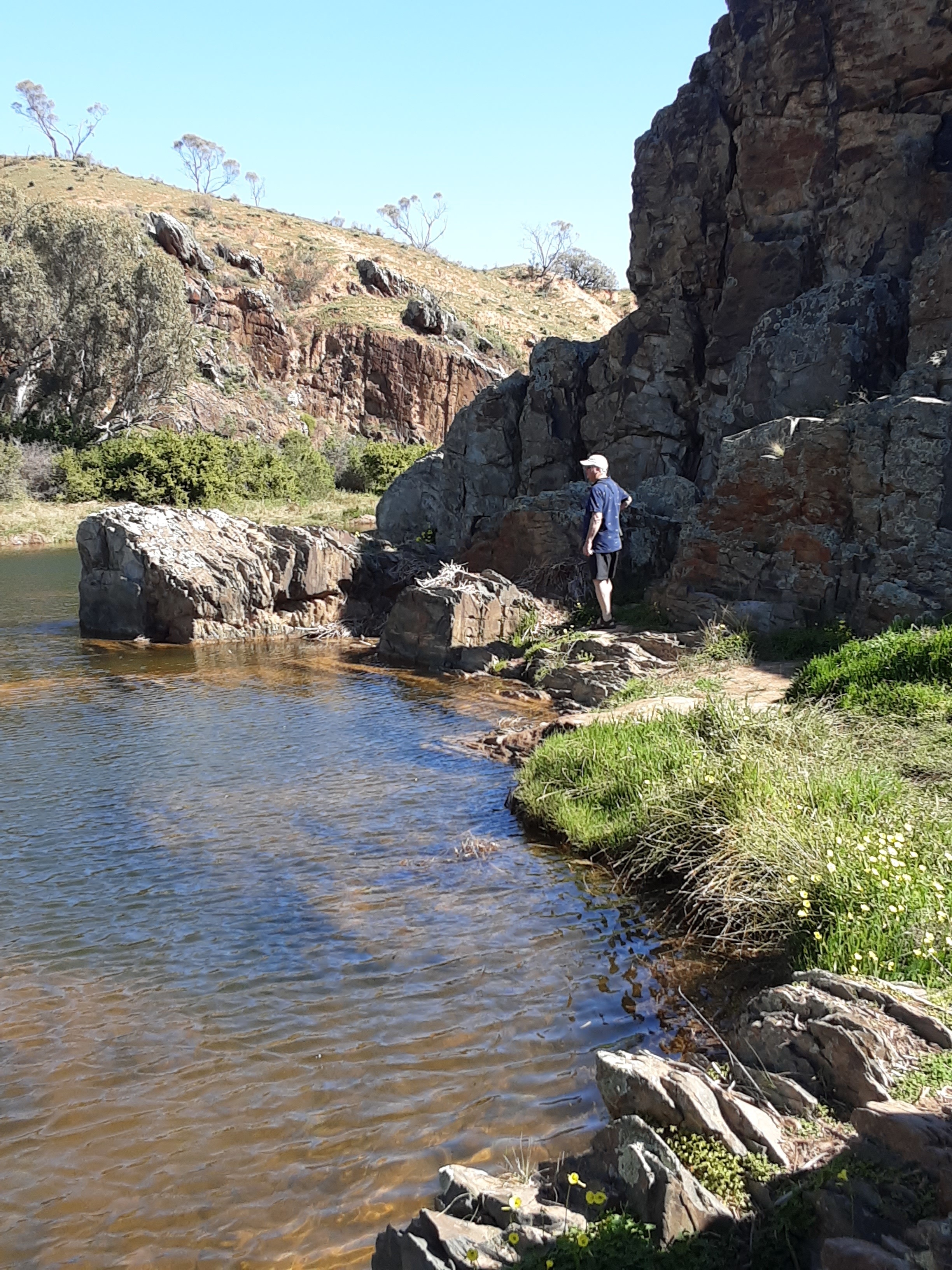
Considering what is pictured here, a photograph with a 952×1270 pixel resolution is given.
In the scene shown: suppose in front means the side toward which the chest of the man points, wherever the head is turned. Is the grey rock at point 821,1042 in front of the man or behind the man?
behind

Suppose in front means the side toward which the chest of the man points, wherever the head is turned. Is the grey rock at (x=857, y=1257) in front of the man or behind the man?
behind

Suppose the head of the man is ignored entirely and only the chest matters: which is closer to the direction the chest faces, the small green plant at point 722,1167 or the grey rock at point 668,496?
the grey rock

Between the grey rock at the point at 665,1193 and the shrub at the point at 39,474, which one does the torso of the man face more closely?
the shrub

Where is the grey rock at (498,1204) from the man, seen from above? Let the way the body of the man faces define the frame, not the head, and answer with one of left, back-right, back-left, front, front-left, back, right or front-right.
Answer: back-left
